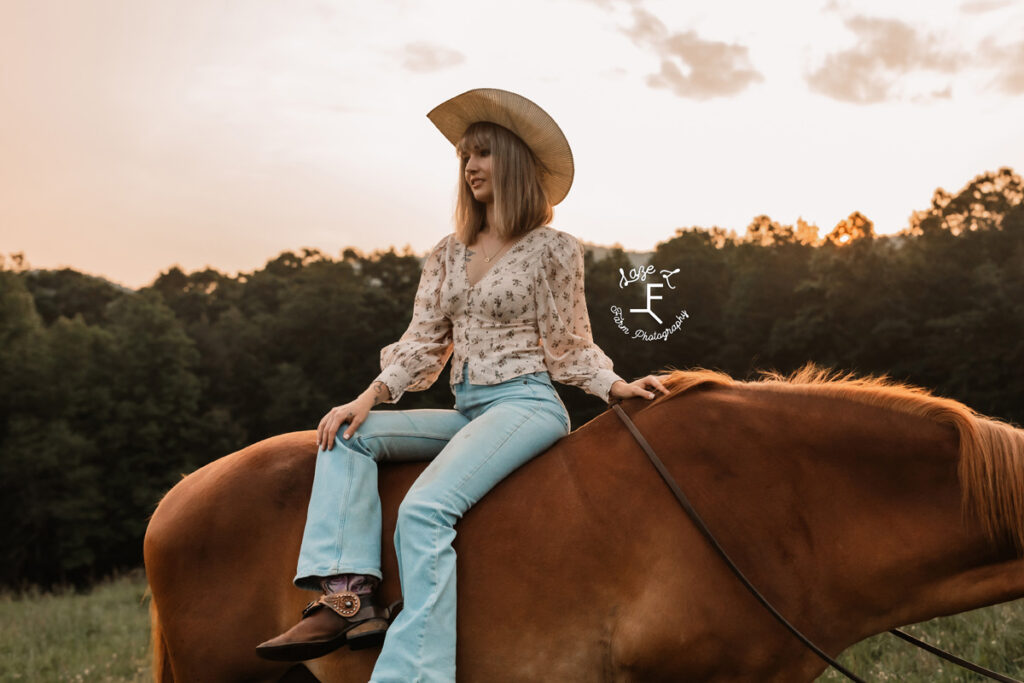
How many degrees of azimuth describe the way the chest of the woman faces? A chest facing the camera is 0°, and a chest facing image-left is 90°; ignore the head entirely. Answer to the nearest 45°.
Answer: approximately 45°
